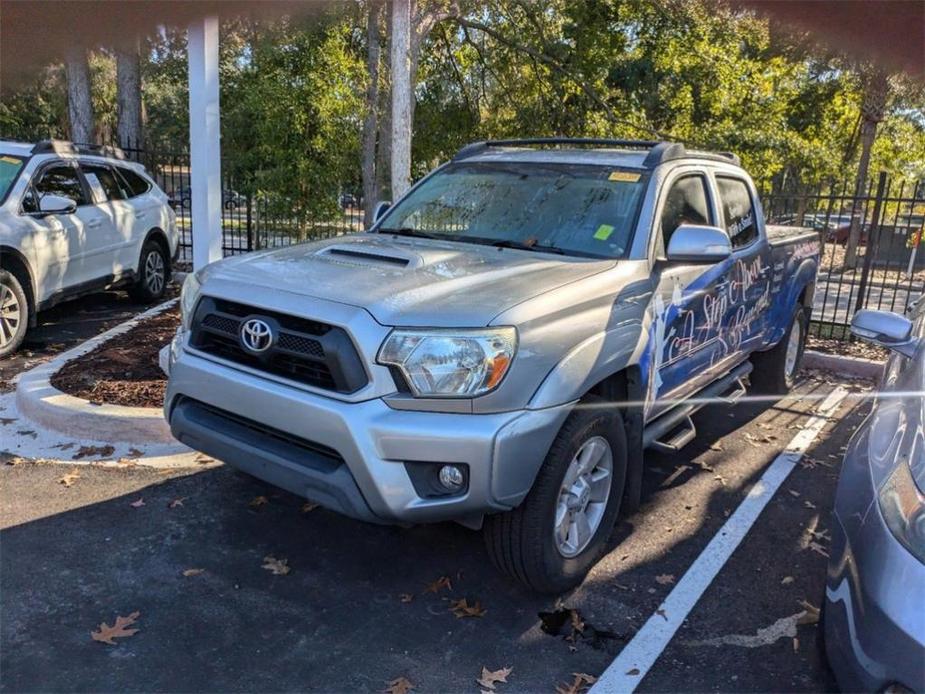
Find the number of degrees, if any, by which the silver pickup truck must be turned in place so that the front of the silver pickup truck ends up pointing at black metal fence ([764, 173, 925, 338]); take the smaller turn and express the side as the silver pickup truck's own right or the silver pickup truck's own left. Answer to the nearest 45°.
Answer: approximately 180°

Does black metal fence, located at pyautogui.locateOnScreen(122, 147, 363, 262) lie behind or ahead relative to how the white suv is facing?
behind

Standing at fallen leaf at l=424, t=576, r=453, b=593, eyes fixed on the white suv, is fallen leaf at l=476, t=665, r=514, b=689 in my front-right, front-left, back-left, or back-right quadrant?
back-left

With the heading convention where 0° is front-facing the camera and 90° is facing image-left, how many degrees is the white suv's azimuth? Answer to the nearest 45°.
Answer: approximately 45°

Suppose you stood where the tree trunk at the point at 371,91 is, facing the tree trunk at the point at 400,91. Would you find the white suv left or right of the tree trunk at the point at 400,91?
right

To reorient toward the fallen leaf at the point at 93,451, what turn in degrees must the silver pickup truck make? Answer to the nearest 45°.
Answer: approximately 90° to its right

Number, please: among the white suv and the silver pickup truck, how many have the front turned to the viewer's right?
0

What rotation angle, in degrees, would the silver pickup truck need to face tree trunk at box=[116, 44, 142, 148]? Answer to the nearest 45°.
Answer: approximately 90° to its right
